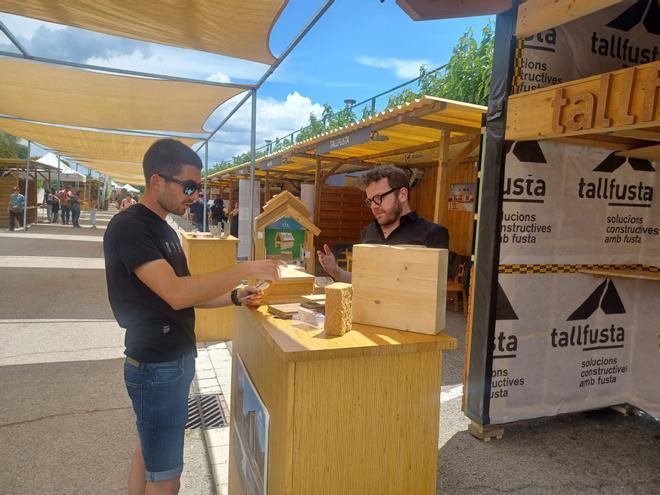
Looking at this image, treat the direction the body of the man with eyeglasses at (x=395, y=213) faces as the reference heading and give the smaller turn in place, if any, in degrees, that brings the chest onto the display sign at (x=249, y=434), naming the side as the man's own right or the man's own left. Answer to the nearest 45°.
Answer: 0° — they already face it

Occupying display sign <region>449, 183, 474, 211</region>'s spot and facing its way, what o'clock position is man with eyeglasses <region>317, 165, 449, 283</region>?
The man with eyeglasses is roughly at 12 o'clock from the display sign.

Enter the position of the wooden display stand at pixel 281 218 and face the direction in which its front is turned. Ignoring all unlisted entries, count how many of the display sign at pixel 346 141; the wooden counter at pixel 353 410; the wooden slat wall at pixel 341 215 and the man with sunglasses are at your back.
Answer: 2

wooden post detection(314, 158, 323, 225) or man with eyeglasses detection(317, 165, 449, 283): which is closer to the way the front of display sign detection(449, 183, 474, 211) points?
the man with eyeglasses

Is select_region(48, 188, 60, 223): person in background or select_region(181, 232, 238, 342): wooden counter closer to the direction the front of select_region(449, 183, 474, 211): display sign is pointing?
the wooden counter

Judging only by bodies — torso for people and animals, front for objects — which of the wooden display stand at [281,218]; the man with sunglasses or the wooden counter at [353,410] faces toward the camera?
the wooden display stand

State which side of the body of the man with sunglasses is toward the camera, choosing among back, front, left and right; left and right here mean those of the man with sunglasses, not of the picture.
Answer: right

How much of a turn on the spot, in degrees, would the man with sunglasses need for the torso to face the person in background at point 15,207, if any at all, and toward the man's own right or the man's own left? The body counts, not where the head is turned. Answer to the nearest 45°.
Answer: approximately 90° to the man's own left

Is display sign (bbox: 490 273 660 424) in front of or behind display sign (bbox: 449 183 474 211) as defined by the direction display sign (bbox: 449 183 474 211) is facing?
in front

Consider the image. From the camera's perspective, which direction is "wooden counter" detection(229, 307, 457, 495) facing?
to the viewer's left

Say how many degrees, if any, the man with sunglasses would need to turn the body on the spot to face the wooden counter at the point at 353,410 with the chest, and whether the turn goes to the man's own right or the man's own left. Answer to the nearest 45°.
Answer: approximately 45° to the man's own right

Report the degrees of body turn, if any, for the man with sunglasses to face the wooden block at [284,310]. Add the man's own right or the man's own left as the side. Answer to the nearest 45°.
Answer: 0° — they already face it

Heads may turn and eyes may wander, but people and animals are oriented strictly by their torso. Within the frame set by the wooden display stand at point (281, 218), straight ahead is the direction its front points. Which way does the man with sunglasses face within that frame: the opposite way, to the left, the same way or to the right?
to the left

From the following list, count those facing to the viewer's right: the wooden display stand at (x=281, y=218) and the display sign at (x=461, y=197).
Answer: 0
